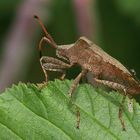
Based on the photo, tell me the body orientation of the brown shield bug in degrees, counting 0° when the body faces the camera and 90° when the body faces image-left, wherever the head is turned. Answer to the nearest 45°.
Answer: approximately 90°
